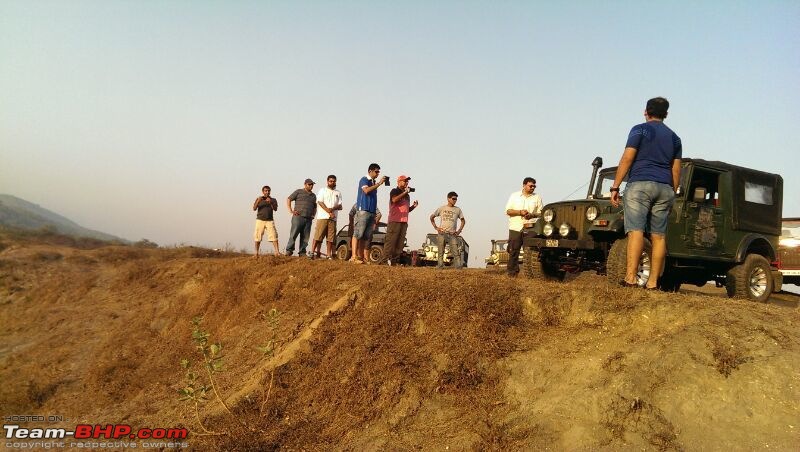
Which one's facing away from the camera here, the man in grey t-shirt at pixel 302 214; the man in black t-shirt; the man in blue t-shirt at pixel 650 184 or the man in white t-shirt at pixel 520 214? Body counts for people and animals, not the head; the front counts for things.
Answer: the man in blue t-shirt

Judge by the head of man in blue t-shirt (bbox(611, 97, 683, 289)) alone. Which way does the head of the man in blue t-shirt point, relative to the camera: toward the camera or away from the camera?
away from the camera

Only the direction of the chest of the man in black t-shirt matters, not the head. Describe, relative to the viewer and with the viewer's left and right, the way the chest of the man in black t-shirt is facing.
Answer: facing the viewer

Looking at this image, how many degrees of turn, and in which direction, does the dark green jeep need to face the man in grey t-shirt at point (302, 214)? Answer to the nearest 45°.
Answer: approximately 45° to its right

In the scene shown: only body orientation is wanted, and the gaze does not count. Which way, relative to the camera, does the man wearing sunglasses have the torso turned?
toward the camera

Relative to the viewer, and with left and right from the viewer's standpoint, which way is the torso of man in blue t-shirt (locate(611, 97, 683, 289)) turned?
facing away from the viewer

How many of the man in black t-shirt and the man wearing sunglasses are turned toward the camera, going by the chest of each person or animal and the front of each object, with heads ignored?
2

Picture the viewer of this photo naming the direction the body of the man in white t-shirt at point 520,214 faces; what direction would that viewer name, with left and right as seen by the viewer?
facing the viewer and to the right of the viewer

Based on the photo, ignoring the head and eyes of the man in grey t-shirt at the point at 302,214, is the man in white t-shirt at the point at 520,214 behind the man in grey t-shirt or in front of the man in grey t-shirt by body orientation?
in front

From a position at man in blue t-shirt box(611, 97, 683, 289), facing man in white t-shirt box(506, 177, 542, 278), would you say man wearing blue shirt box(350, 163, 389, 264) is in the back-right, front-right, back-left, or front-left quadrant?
front-left

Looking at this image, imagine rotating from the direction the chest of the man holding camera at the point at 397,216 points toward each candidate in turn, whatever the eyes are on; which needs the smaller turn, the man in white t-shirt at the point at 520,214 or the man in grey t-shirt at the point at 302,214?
the man in white t-shirt
